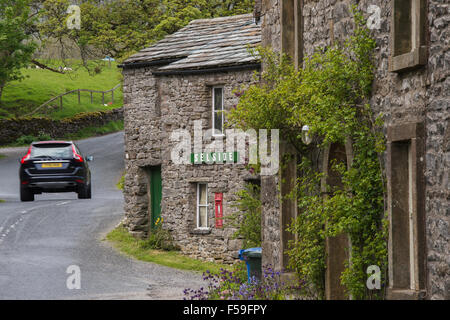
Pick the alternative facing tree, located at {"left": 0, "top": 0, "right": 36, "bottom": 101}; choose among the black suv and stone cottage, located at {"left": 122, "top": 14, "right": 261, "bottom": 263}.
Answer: the black suv

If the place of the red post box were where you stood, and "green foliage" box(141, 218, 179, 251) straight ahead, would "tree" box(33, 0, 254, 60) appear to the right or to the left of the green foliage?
right

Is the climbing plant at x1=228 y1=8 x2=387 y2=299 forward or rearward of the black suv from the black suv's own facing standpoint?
rearward

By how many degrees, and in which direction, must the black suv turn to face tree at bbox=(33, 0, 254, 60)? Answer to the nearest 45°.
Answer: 0° — it already faces it

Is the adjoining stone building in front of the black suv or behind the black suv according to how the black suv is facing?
behind

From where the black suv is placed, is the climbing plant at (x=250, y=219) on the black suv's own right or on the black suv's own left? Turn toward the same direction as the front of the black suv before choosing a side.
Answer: on the black suv's own right

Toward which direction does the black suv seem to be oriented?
away from the camera

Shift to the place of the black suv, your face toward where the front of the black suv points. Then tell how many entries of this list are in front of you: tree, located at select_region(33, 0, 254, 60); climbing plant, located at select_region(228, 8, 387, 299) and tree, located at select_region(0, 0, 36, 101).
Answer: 2

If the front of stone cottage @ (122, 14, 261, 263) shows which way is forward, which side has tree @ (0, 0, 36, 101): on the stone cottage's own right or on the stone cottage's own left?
on the stone cottage's own right

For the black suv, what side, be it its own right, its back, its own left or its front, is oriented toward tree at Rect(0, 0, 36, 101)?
front

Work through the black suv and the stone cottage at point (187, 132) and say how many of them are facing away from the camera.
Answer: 1

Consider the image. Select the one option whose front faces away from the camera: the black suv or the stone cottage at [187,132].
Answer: the black suv

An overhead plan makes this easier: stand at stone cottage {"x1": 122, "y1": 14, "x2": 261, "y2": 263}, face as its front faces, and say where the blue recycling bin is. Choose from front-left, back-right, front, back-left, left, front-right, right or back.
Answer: front-left
